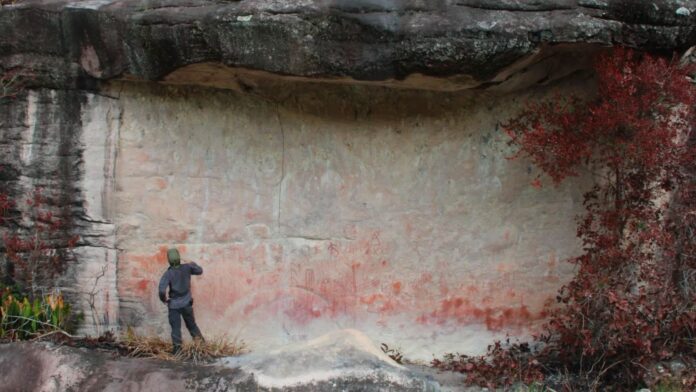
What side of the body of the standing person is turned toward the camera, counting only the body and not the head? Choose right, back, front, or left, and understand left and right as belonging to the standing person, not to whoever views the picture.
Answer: back

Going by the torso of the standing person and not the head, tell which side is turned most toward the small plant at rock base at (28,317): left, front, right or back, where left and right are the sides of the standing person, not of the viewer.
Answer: left
